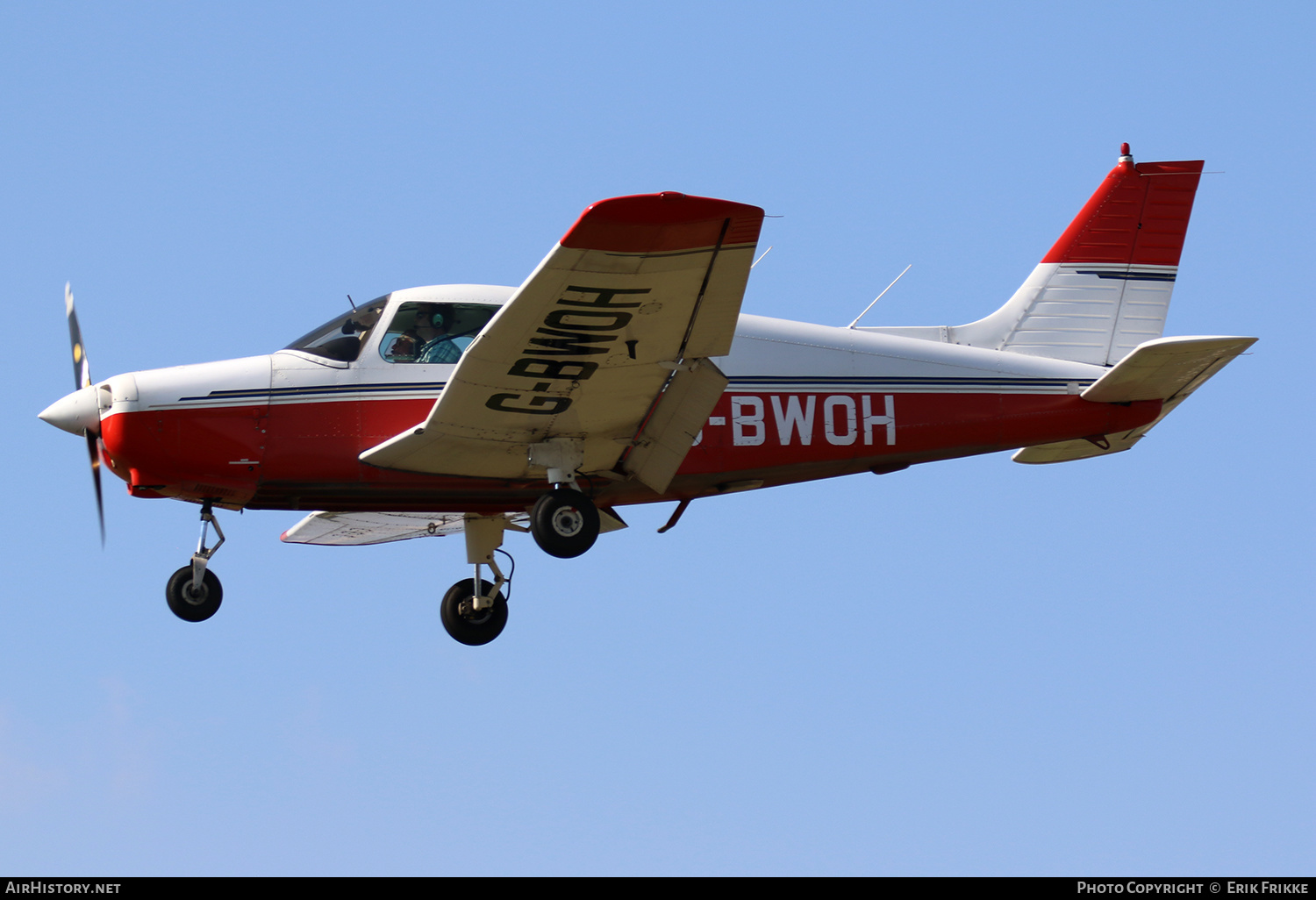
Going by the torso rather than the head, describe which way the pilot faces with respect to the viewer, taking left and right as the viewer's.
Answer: facing to the left of the viewer

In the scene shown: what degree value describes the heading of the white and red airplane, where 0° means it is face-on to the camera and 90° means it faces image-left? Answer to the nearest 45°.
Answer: approximately 90°

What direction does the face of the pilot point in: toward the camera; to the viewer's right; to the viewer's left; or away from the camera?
to the viewer's left
